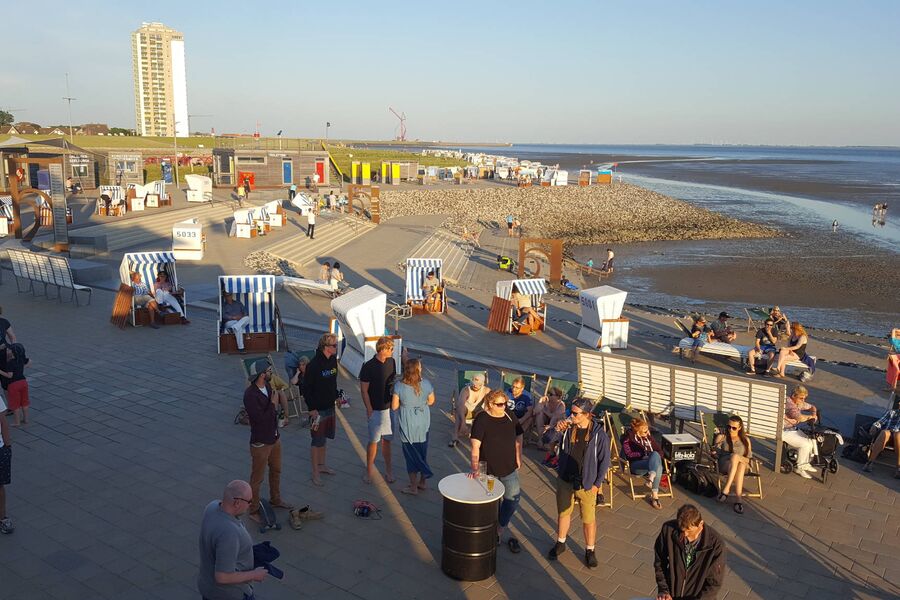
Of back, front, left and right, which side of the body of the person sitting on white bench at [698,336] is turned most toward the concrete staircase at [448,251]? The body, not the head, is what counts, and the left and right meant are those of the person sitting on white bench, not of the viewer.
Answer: right

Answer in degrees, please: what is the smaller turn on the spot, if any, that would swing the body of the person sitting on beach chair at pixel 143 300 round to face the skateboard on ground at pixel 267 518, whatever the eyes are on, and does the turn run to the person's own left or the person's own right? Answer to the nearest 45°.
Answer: approximately 45° to the person's own right

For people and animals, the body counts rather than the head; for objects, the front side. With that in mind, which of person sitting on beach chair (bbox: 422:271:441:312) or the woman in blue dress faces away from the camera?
the woman in blue dress

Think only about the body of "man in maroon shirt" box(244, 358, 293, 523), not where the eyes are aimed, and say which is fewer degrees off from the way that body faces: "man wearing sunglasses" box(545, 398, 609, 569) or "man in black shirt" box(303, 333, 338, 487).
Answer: the man wearing sunglasses

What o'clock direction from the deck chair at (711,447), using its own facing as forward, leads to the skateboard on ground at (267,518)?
The skateboard on ground is roughly at 3 o'clock from the deck chair.

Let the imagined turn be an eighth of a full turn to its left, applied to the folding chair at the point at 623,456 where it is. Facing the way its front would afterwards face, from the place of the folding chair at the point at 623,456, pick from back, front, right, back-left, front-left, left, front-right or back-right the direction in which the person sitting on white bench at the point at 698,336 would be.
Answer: left

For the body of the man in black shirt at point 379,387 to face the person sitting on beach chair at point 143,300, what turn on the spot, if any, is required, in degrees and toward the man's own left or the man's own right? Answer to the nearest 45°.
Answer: approximately 180°

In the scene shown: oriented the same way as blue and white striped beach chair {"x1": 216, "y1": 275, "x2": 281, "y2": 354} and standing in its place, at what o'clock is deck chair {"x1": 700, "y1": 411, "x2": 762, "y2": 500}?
The deck chair is roughly at 11 o'clock from the blue and white striped beach chair.

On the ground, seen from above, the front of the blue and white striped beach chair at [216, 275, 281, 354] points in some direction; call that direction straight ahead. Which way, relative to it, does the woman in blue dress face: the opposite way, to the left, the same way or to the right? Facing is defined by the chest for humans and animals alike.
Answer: the opposite way

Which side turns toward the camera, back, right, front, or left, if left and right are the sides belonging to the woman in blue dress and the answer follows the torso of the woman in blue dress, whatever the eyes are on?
back
